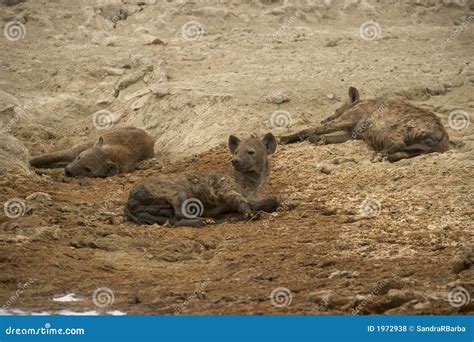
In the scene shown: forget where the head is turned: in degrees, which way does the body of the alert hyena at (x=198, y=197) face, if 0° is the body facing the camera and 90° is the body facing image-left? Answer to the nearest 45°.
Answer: approximately 270°

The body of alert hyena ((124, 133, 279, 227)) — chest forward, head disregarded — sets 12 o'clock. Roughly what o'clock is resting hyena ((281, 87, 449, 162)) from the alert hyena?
The resting hyena is roughly at 11 o'clock from the alert hyena.

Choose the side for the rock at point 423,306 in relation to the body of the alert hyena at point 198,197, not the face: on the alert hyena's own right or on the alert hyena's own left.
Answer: on the alert hyena's own right

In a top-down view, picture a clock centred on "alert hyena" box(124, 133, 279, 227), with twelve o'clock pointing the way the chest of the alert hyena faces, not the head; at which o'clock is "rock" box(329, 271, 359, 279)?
The rock is roughly at 2 o'clock from the alert hyena.

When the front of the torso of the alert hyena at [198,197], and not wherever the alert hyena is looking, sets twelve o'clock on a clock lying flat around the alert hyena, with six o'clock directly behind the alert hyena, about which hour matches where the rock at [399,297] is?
The rock is roughly at 2 o'clock from the alert hyena.

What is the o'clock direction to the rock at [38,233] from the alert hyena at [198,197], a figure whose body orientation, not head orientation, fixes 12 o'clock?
The rock is roughly at 5 o'clock from the alert hyena.

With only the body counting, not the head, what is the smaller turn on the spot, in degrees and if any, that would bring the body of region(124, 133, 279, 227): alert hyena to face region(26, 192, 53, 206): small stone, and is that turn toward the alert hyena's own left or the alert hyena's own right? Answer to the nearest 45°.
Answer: approximately 180°

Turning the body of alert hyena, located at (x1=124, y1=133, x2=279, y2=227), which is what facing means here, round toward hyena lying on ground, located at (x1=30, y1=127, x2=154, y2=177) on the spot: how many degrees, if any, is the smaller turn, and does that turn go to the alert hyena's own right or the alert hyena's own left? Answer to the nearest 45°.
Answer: approximately 135° to the alert hyena's own left

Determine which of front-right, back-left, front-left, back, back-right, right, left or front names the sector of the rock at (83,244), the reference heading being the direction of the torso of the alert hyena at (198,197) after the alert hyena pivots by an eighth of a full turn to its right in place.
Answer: right

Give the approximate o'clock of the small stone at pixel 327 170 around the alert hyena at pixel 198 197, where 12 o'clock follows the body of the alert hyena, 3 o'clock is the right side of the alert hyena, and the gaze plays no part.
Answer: The small stone is roughly at 11 o'clock from the alert hyena.
